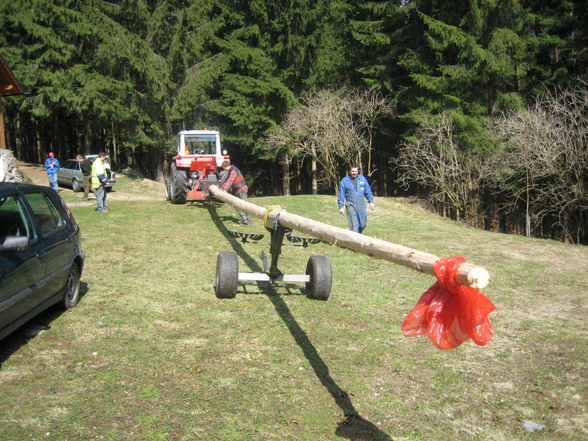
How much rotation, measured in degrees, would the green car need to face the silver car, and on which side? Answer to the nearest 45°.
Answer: approximately 135° to its right

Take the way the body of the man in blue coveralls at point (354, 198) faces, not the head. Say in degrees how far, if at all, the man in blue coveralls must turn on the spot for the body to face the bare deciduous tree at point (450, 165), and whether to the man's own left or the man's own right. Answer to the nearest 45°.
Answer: approximately 180°

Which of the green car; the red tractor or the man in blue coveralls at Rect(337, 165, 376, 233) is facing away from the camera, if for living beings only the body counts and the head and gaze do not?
the red tractor

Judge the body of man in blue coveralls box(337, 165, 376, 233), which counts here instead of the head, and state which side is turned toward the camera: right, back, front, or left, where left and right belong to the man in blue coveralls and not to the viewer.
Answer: front

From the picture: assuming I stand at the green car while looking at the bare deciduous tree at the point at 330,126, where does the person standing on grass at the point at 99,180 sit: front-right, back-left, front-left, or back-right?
front-left

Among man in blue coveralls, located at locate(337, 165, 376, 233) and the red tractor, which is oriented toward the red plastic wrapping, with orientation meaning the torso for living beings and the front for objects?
the man in blue coveralls

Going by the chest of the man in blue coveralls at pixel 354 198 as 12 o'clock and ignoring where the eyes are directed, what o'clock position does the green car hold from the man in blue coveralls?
The green car is roughly at 1 o'clock from the man in blue coveralls.

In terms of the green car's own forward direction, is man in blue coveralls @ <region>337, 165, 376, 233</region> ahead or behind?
behind

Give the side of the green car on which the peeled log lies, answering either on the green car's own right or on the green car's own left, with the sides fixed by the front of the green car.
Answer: on the green car's own left

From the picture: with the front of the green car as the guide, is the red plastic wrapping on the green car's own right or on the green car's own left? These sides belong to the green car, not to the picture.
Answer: on the green car's own left

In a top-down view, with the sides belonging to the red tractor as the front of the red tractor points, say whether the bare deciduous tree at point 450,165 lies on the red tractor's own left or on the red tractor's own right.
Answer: on the red tractor's own right

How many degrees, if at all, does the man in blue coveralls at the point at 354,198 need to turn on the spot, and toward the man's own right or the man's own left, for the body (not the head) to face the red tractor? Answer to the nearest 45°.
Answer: approximately 135° to the man's own right
